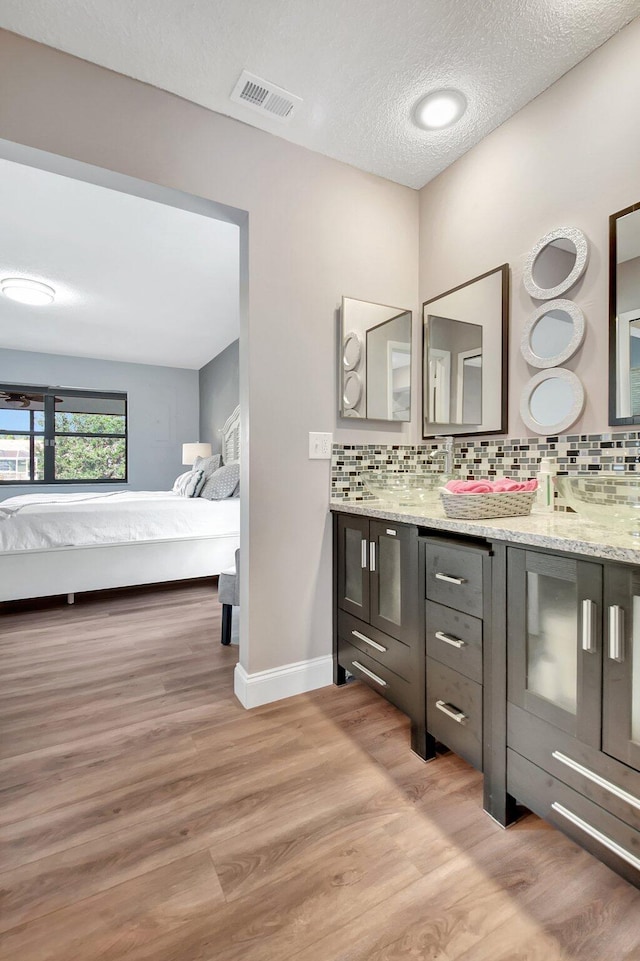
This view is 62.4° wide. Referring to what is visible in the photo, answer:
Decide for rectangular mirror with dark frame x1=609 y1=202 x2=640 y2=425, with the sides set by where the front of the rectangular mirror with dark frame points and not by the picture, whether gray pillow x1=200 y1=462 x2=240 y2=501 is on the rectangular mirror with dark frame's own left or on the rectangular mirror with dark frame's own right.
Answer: on the rectangular mirror with dark frame's own right

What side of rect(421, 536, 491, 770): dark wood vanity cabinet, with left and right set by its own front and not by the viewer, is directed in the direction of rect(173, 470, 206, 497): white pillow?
right

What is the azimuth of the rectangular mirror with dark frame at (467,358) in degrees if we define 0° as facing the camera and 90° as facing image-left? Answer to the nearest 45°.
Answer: approximately 45°

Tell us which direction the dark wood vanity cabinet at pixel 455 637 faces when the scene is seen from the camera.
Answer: facing the viewer and to the left of the viewer

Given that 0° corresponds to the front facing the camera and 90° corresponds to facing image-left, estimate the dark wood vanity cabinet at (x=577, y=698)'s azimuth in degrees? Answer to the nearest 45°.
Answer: approximately 45°

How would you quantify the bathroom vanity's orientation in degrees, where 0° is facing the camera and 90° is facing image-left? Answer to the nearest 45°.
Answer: approximately 45°

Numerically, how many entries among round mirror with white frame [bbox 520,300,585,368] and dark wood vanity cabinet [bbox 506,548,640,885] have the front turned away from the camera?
0

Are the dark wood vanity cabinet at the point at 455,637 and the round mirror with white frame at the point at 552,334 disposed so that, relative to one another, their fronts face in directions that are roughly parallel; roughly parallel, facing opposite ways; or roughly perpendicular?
roughly parallel

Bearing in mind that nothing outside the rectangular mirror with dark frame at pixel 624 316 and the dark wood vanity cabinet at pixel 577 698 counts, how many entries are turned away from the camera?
0

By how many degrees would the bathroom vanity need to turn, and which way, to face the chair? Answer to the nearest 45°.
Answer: approximately 90° to its right

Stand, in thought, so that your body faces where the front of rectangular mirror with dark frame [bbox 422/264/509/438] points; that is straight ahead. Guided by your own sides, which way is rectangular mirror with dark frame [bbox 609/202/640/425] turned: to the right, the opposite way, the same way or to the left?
the same way

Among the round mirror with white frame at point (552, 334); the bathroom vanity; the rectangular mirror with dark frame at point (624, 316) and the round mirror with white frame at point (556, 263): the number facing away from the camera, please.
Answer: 0

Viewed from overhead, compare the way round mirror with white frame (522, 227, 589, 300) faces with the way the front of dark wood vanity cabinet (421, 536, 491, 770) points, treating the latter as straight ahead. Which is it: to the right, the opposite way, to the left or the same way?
the same way
